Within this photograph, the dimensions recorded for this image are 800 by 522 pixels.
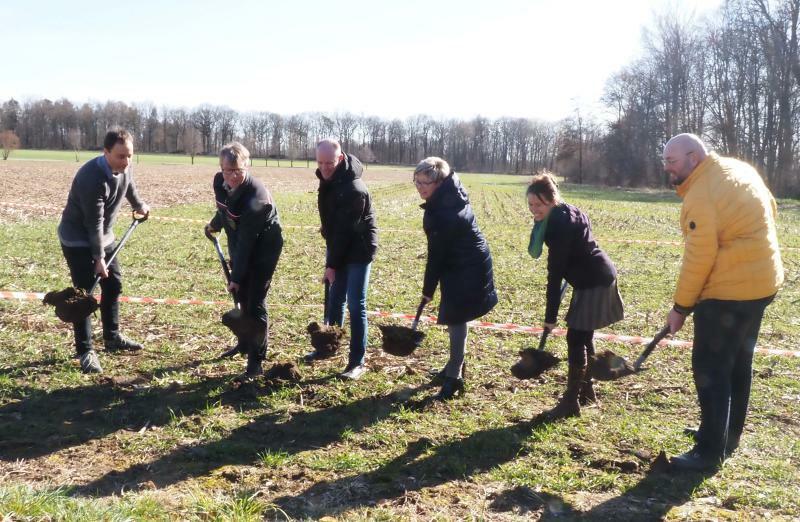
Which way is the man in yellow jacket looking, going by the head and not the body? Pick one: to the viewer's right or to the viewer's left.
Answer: to the viewer's left

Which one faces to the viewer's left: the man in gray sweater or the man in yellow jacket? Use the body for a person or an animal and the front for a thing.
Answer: the man in yellow jacket

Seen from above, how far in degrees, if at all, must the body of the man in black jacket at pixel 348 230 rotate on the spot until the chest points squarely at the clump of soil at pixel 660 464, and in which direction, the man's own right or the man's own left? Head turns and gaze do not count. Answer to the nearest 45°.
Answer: approximately 90° to the man's own left

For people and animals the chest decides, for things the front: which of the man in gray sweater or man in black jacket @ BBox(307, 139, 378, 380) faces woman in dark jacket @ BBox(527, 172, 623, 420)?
the man in gray sweater

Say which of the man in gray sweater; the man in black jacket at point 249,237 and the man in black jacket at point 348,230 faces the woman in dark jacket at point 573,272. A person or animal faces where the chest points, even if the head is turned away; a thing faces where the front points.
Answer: the man in gray sweater

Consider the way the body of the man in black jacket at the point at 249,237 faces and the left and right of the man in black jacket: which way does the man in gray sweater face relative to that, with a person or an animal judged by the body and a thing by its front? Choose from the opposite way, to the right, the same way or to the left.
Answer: to the left

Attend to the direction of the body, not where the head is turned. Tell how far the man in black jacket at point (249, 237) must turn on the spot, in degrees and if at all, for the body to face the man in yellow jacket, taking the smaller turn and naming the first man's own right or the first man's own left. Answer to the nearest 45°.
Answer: approximately 90° to the first man's own left

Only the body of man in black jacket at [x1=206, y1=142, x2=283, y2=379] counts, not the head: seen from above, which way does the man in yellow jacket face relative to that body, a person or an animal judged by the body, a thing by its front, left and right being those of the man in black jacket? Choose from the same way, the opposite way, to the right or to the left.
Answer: to the right

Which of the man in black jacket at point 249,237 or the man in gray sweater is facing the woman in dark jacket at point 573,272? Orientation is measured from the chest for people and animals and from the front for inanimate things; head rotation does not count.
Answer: the man in gray sweater

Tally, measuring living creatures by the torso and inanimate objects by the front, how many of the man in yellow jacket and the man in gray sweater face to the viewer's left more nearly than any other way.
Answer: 1

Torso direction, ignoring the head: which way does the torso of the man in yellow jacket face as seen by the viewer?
to the viewer's left

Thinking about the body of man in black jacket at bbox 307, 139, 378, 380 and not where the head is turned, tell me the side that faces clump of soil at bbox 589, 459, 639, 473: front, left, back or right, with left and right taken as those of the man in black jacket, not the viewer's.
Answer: left

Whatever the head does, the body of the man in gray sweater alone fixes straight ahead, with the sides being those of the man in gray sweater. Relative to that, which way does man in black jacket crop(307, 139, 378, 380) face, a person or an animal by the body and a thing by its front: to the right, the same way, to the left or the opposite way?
to the right
